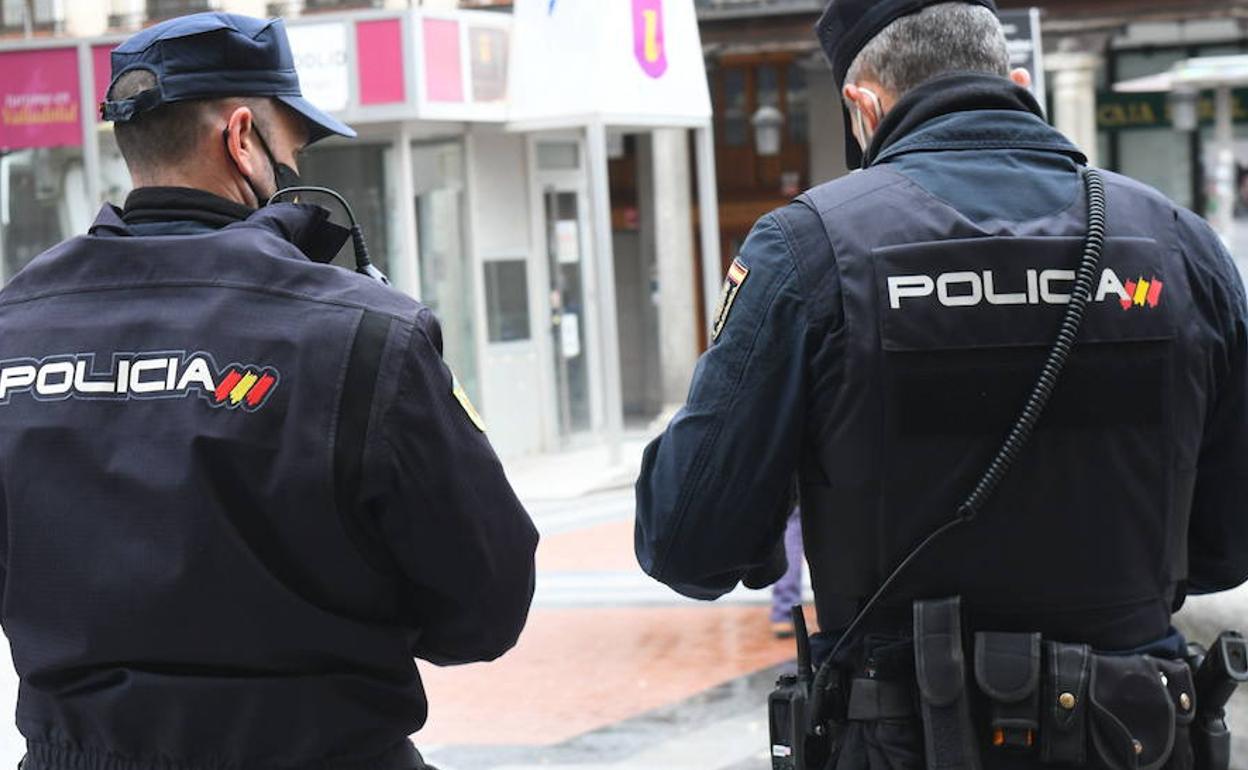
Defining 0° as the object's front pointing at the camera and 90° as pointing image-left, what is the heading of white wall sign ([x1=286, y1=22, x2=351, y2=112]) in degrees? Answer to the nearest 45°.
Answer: approximately 0°

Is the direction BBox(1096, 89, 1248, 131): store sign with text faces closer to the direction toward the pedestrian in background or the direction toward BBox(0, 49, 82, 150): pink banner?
the pedestrian in background

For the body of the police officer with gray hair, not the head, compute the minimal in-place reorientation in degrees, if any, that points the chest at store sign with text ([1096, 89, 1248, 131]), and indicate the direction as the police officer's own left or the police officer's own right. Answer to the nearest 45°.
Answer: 0° — they already face it

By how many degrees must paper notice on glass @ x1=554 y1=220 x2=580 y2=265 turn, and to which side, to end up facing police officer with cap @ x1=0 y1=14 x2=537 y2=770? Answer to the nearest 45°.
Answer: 0° — it already faces them

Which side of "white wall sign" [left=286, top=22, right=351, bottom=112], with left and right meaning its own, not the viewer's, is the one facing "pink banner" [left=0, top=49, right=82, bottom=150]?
right

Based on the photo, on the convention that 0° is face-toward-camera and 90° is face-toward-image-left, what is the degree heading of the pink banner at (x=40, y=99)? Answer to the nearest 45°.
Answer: approximately 0°

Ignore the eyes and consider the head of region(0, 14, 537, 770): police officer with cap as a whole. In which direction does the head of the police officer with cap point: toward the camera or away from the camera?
away from the camera

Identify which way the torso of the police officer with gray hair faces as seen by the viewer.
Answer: away from the camera

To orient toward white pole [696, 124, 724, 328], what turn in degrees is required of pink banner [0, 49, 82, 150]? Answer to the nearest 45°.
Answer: approximately 90° to its left

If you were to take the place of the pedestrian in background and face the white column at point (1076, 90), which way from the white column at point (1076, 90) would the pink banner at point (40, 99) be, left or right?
left

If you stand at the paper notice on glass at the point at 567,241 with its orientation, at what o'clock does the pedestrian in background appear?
The pedestrian in background is roughly at 12 o'clock from the paper notice on glass.
